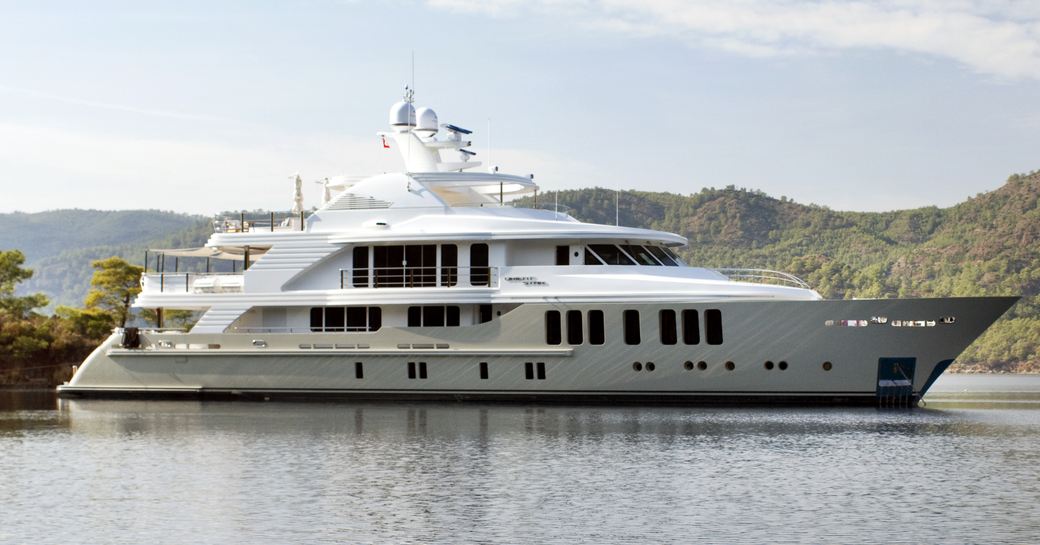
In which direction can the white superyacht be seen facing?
to the viewer's right
